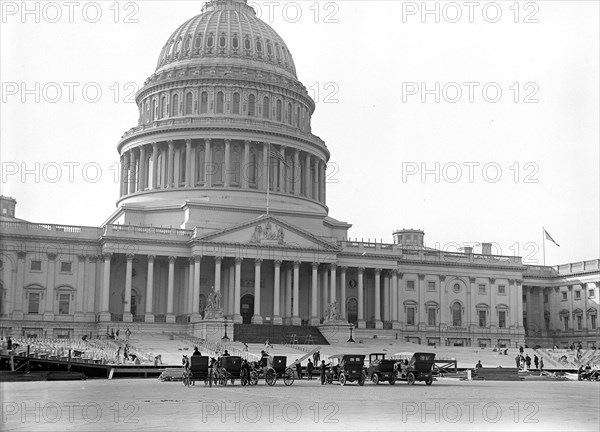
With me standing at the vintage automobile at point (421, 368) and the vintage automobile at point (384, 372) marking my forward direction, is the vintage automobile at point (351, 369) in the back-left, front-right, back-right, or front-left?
front-left

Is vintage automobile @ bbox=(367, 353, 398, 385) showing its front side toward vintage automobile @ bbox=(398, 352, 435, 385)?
no

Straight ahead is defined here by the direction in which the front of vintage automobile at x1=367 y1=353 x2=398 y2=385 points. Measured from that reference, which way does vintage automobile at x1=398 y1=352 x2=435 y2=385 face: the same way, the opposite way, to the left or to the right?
the same way

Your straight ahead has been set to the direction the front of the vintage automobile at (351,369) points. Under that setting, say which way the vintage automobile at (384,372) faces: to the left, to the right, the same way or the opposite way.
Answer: the same way

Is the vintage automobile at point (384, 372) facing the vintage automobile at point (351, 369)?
no

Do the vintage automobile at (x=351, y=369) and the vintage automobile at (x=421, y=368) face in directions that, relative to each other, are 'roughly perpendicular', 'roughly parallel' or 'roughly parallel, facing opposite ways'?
roughly parallel
